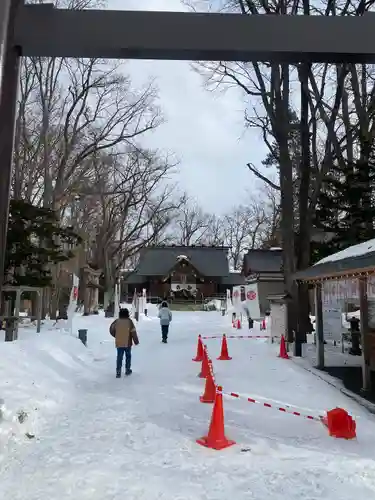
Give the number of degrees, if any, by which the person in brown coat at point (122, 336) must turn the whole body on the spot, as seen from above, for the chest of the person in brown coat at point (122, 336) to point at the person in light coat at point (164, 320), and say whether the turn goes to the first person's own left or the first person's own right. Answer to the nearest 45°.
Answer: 0° — they already face them

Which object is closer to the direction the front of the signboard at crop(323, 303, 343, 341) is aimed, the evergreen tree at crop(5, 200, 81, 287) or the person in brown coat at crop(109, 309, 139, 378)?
the person in brown coat

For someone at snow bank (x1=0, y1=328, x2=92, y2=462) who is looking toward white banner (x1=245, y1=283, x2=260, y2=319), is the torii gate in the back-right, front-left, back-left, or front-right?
back-right

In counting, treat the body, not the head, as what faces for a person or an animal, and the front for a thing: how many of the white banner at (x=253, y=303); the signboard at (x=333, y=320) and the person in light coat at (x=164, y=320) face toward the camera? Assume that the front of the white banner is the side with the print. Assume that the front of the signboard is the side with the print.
2

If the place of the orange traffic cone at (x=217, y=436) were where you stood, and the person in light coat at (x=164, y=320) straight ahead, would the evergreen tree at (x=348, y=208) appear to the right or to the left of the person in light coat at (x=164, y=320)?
right

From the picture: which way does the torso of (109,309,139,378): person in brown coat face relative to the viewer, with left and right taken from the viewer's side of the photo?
facing away from the viewer
